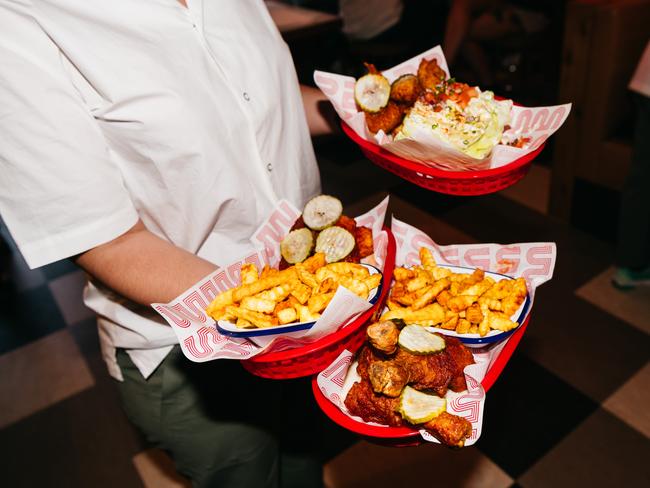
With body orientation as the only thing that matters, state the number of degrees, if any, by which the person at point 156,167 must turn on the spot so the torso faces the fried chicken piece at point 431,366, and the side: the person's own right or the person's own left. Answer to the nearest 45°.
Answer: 0° — they already face it

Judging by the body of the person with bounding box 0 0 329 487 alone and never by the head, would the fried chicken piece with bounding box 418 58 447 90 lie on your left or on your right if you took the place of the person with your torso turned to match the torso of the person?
on your left

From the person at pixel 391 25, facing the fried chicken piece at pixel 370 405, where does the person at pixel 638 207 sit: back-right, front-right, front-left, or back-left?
front-left

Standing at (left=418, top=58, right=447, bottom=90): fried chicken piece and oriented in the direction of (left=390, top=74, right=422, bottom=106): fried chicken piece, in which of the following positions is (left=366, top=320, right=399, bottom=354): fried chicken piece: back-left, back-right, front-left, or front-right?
front-left

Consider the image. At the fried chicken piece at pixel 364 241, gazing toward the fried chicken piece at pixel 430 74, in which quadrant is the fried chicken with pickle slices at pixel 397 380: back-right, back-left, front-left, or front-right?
back-right

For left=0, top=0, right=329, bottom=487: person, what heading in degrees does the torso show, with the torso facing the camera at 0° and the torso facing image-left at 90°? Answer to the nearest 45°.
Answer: approximately 315°

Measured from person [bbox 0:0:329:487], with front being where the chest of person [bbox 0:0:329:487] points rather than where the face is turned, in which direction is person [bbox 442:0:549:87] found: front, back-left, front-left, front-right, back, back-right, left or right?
left

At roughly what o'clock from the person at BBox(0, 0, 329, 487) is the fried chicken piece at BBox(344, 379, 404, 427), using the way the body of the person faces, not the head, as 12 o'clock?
The fried chicken piece is roughly at 1 o'clock from the person.

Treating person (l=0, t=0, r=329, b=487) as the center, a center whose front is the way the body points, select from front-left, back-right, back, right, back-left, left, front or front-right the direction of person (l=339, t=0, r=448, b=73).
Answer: left

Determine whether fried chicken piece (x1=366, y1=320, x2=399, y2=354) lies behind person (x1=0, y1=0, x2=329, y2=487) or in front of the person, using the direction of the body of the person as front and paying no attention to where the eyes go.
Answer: in front

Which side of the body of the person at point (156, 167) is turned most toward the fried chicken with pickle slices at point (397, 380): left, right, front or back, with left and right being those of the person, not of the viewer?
front
